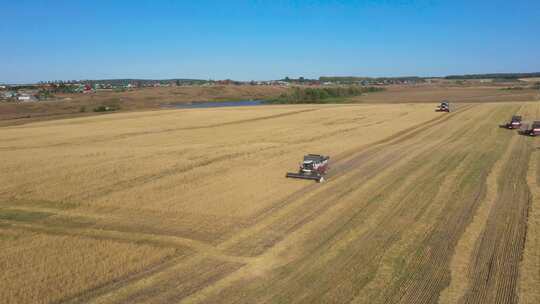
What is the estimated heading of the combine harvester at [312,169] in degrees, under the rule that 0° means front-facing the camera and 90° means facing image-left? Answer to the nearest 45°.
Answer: approximately 45°
